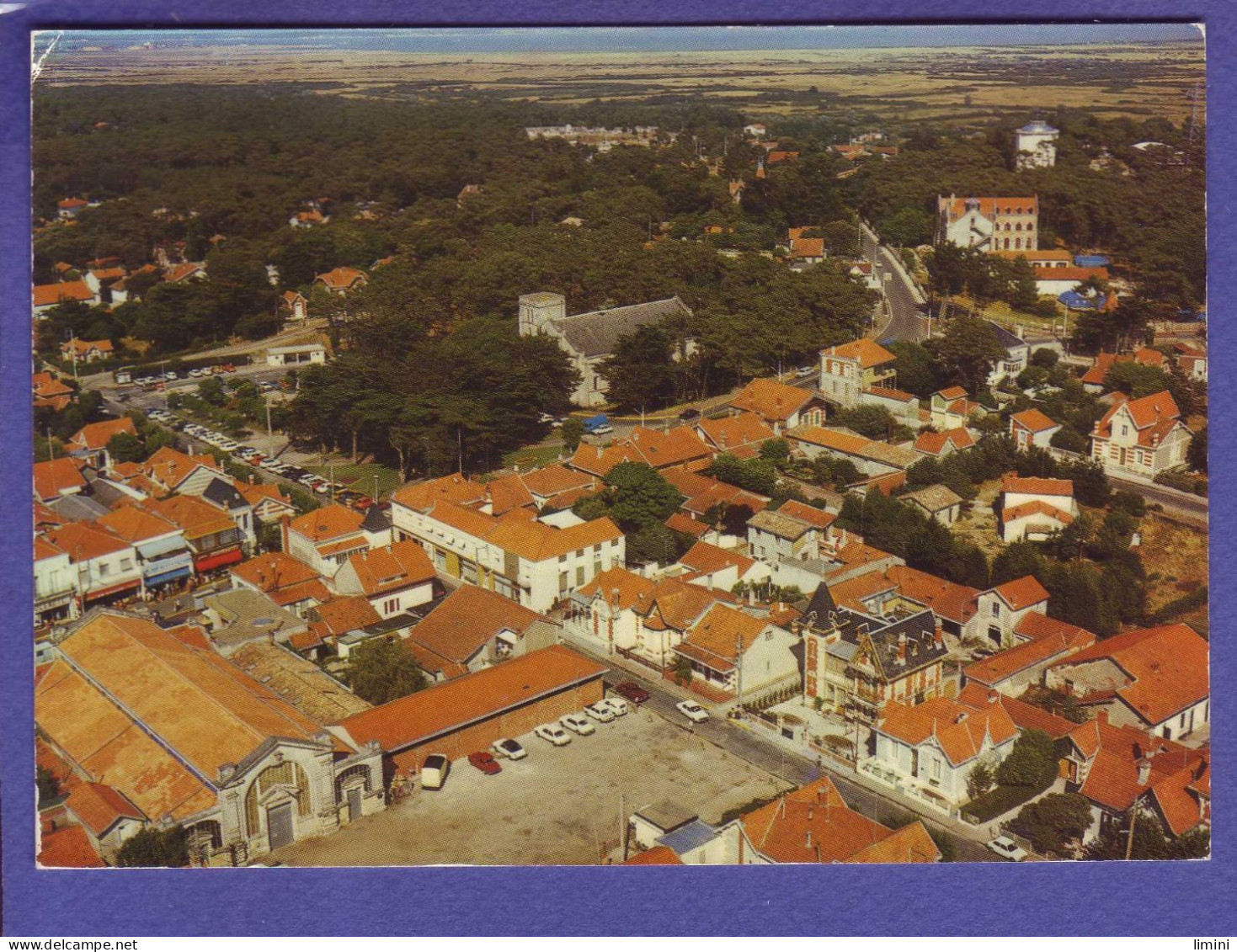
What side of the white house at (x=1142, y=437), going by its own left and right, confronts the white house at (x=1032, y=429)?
right

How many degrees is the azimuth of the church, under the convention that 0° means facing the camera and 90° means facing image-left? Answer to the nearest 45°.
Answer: approximately 45°

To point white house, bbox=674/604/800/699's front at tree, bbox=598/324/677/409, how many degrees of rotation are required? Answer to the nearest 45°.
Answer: approximately 135° to its right

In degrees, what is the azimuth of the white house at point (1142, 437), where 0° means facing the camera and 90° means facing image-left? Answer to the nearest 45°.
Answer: approximately 45°

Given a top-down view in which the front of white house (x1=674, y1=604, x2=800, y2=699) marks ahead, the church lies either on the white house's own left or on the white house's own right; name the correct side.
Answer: on the white house's own right

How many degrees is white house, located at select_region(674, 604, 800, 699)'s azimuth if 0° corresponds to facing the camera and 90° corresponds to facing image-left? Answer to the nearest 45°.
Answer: approximately 45°

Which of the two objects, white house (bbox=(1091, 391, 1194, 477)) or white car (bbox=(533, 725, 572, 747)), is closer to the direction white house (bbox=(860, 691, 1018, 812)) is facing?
the white car

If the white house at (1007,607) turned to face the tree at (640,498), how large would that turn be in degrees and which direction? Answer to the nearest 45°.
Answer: approximately 45° to its right
